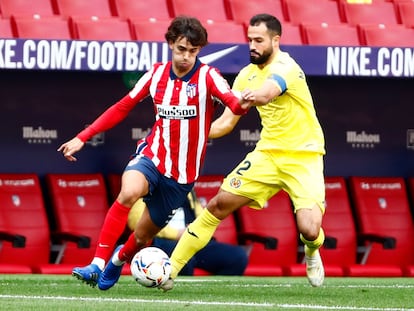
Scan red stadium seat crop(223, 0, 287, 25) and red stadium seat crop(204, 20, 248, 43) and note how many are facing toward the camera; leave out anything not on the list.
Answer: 2

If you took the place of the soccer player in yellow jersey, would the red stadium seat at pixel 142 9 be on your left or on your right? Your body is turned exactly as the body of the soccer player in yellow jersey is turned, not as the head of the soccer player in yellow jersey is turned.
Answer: on your right

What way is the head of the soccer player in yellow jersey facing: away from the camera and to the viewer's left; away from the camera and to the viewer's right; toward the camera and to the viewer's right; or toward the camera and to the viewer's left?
toward the camera and to the viewer's left

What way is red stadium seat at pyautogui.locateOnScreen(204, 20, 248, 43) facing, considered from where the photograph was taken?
facing the viewer

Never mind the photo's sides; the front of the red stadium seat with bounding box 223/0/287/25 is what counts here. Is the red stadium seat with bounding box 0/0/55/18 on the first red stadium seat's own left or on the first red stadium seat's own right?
on the first red stadium seat's own right

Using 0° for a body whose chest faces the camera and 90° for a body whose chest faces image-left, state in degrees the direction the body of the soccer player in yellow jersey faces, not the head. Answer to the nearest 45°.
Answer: approximately 45°

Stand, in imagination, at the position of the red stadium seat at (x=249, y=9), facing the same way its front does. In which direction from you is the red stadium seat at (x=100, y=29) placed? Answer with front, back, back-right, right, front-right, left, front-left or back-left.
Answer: front-right

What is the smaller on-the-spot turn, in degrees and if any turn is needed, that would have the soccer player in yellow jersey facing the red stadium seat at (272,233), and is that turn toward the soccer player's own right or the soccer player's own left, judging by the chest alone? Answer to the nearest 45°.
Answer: approximately 135° to the soccer player's own right

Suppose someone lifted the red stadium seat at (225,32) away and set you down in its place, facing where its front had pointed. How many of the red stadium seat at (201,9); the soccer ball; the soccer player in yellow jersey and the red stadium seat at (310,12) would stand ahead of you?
2

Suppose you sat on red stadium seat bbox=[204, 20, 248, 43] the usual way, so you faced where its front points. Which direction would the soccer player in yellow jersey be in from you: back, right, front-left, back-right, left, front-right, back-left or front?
front

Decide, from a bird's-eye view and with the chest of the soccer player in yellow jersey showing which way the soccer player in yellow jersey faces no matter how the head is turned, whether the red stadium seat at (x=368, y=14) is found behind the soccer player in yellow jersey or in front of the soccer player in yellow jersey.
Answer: behind

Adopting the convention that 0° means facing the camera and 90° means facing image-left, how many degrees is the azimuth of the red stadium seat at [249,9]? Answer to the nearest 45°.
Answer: approximately 0°

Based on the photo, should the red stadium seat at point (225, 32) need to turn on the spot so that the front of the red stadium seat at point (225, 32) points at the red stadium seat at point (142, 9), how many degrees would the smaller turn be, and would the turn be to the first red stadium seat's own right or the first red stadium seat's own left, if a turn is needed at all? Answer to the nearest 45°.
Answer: approximately 90° to the first red stadium seat's own right
